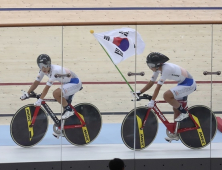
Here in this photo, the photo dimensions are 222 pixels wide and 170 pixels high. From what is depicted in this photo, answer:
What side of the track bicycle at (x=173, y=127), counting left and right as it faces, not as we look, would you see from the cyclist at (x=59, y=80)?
front

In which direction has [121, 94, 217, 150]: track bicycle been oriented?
to the viewer's left

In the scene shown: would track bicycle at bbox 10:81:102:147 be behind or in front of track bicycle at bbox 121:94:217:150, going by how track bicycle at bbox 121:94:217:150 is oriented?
in front
